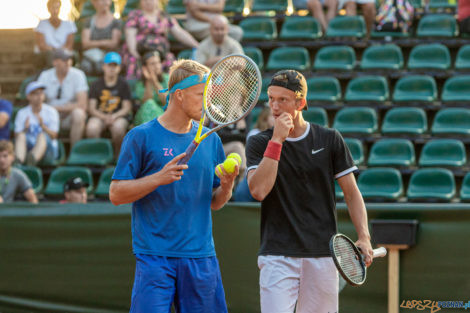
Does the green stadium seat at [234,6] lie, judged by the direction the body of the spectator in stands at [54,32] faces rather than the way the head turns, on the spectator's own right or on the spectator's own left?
on the spectator's own left

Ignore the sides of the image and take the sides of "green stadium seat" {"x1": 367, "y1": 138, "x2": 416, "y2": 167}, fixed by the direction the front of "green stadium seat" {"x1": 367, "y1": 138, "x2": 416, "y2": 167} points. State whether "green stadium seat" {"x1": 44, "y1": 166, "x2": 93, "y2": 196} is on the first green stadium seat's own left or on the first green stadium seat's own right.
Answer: on the first green stadium seat's own right

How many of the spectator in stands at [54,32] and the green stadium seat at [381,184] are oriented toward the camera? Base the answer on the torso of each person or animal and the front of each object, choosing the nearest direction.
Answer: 2

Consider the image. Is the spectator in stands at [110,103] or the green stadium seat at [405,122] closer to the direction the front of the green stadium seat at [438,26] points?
the green stadium seat

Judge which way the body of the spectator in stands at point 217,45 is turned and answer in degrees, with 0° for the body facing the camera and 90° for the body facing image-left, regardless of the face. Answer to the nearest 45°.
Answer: approximately 0°
